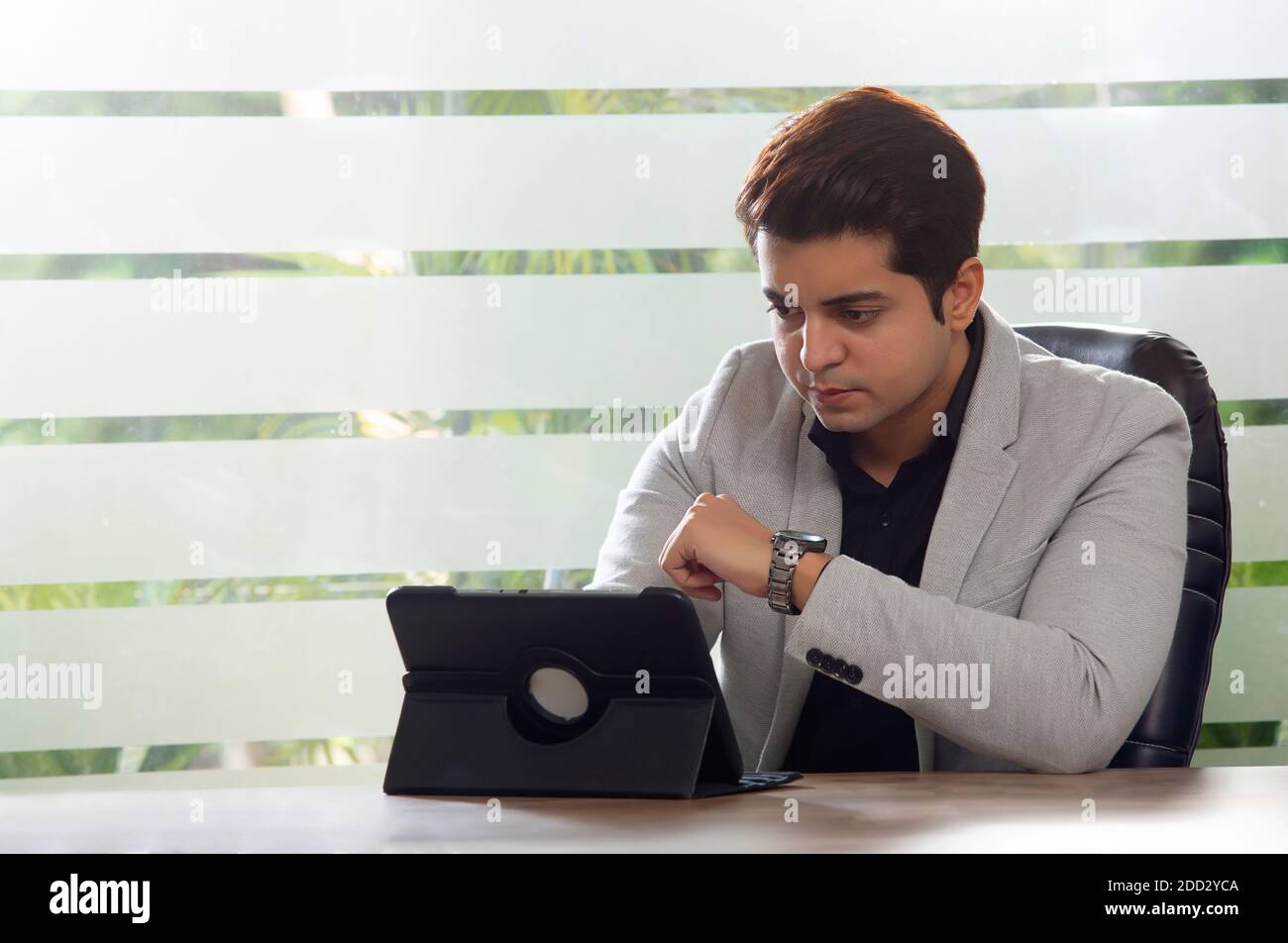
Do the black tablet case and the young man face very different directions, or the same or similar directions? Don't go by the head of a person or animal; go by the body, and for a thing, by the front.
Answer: very different directions

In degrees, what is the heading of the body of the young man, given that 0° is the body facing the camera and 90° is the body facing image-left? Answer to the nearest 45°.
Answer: approximately 45°

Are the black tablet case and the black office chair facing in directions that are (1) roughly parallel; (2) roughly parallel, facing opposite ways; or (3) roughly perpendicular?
roughly parallel, facing opposite ways

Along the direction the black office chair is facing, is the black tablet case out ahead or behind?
ahead

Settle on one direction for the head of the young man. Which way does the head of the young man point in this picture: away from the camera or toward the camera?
toward the camera

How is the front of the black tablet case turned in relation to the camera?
facing away from the viewer and to the right of the viewer

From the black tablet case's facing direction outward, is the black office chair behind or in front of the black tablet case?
in front
